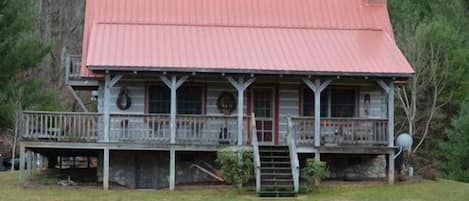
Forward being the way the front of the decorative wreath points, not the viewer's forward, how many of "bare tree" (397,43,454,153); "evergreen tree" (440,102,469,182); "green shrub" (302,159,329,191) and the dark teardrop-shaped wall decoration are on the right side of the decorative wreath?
1

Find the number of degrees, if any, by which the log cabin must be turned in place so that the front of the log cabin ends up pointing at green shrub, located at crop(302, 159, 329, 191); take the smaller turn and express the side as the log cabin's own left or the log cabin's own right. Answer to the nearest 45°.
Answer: approximately 45° to the log cabin's own left

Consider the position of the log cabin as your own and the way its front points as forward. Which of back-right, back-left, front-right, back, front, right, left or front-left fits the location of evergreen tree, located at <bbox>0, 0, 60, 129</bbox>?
back-right

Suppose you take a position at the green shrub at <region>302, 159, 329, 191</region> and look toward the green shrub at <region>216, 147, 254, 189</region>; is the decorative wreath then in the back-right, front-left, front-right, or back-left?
front-right

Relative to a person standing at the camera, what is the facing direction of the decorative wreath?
facing the viewer

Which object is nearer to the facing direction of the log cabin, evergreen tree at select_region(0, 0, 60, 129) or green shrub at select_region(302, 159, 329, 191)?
the green shrub
